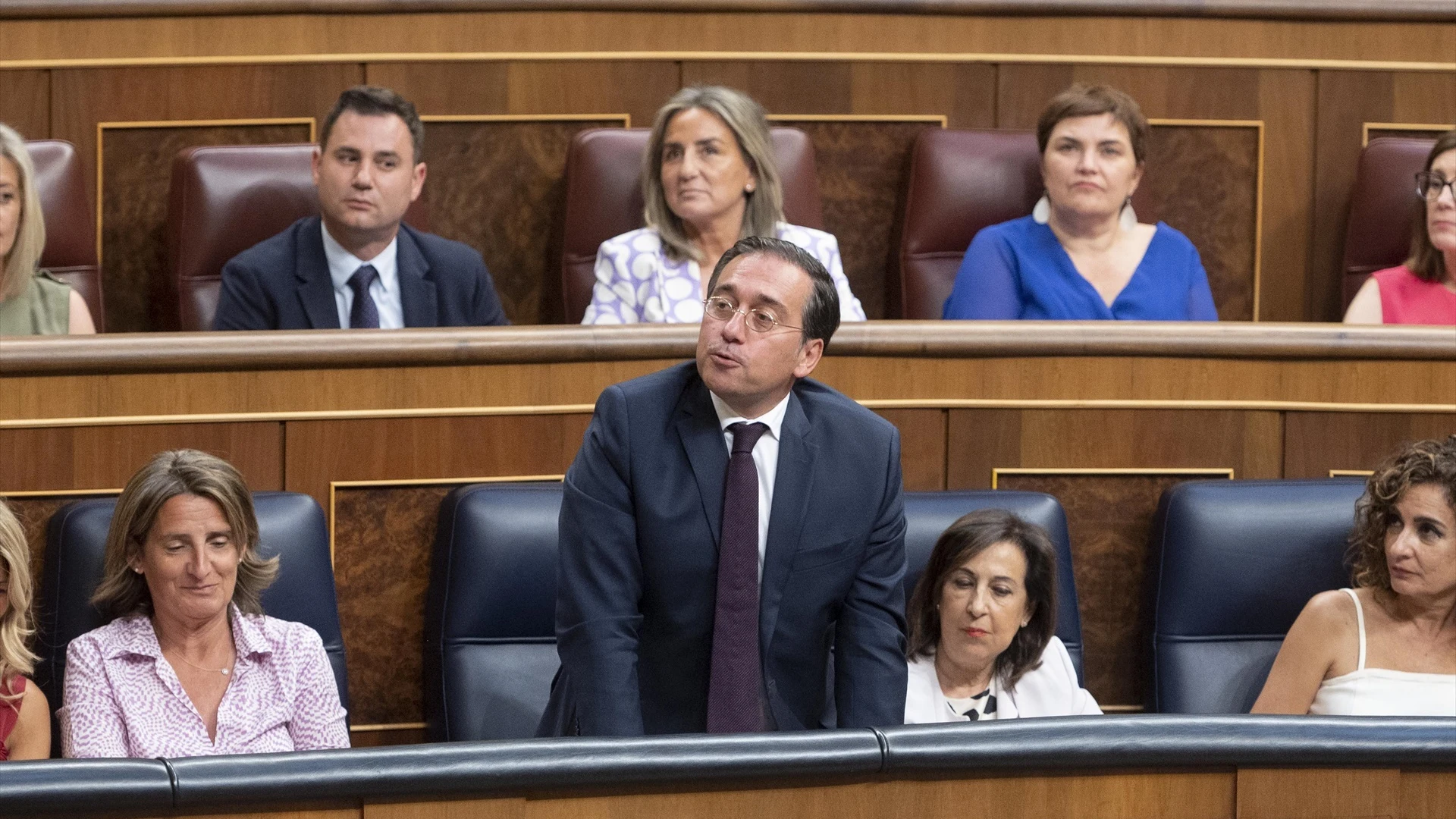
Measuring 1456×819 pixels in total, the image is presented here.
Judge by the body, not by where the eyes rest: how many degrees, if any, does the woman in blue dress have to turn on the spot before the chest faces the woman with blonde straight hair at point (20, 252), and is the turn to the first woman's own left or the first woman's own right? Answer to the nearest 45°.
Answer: approximately 90° to the first woman's own right

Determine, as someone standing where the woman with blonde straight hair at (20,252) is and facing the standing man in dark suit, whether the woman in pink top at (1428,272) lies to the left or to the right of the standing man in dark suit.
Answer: left

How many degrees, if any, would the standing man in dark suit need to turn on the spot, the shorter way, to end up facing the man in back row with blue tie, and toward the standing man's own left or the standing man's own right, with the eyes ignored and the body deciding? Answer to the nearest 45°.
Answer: approximately 135° to the standing man's own right

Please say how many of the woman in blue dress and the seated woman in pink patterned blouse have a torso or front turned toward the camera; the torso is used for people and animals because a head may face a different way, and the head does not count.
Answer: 2
